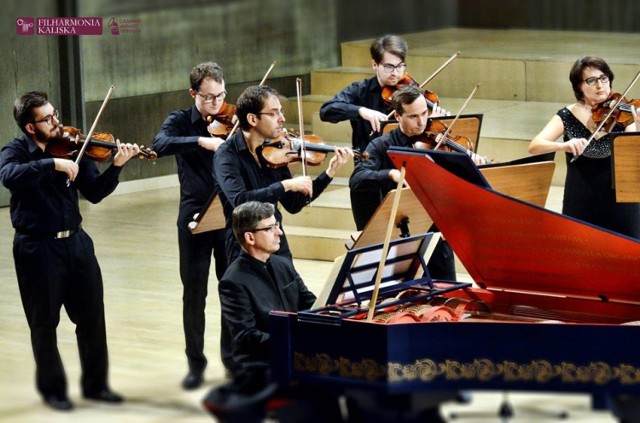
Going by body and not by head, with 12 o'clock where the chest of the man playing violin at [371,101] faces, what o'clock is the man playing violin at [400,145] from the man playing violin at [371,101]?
the man playing violin at [400,145] is roughly at 1 o'clock from the man playing violin at [371,101].

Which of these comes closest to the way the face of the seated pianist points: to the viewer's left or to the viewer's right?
to the viewer's right

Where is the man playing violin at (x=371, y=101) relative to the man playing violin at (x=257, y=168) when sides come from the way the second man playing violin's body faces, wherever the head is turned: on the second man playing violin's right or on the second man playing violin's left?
on the second man playing violin's left

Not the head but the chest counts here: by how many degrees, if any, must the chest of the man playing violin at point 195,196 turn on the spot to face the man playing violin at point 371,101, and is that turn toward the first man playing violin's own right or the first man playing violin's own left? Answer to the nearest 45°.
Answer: approximately 90° to the first man playing violin's own left

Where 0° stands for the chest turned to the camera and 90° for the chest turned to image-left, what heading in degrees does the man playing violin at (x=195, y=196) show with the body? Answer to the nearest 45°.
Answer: approximately 315°

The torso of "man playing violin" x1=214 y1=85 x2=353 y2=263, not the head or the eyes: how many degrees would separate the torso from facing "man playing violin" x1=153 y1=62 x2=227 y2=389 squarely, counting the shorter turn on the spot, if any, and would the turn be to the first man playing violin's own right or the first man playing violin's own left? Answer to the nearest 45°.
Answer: approximately 180°

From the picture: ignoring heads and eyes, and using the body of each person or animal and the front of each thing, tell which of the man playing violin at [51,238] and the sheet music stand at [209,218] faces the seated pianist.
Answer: the man playing violin

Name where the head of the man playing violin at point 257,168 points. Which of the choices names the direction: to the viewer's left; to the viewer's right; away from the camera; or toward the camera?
to the viewer's right

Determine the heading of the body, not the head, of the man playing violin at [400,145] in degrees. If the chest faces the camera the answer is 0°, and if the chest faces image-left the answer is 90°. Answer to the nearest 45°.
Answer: approximately 315°

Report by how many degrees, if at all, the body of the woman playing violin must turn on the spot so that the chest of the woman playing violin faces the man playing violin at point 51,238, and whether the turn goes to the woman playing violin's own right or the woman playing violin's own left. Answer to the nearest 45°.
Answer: approximately 90° to the woman playing violin's own right
